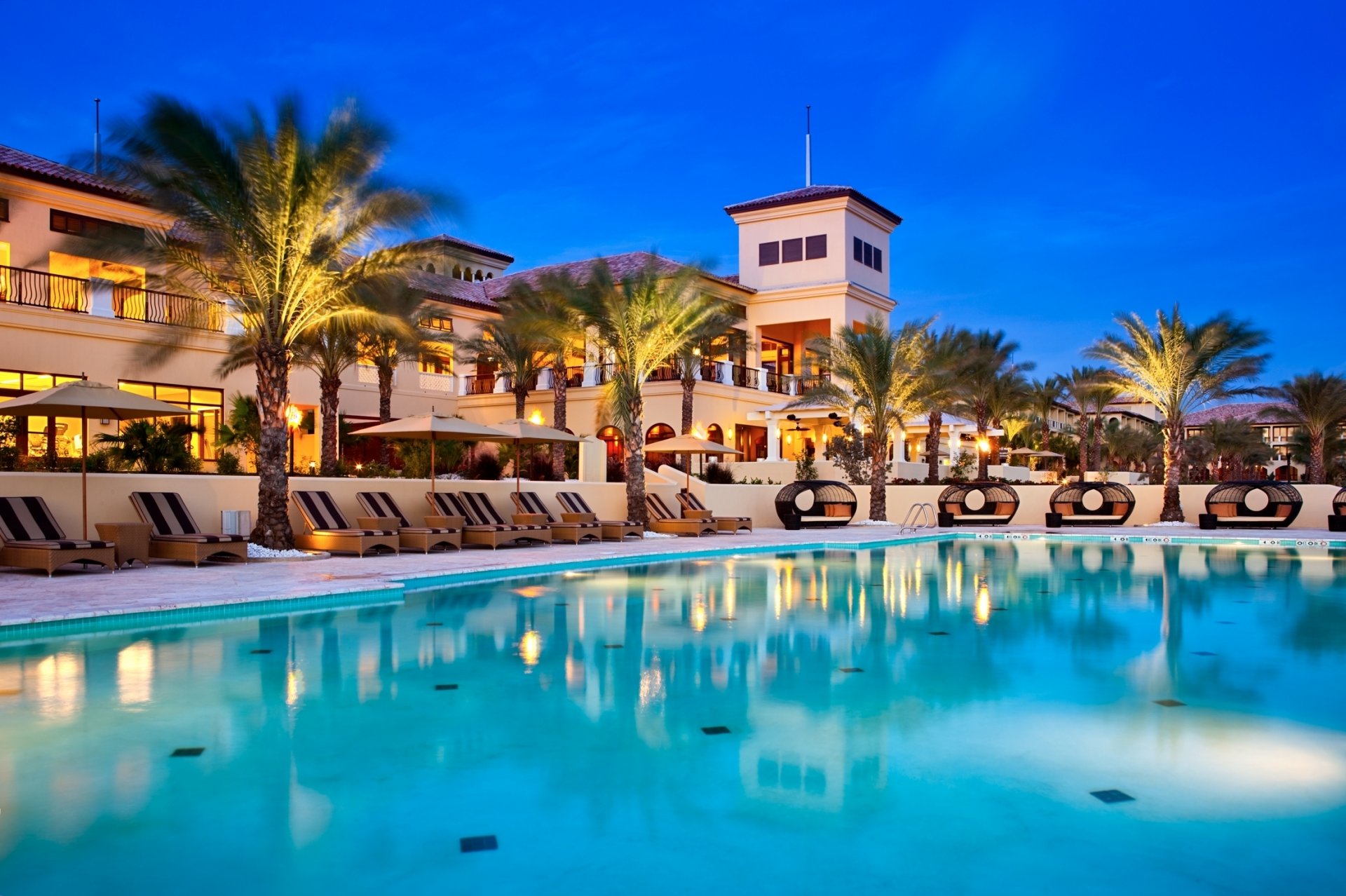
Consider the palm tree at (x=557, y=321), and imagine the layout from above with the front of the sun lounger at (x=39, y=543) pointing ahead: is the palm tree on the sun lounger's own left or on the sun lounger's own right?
on the sun lounger's own left

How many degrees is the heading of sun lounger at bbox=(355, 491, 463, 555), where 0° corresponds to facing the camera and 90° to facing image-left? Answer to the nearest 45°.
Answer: approximately 315°

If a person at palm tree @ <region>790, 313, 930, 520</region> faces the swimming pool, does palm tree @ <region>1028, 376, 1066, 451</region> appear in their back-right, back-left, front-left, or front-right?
back-left

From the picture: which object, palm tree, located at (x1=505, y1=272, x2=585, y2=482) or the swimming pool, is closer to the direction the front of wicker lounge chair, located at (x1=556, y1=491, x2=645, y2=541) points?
the swimming pool
